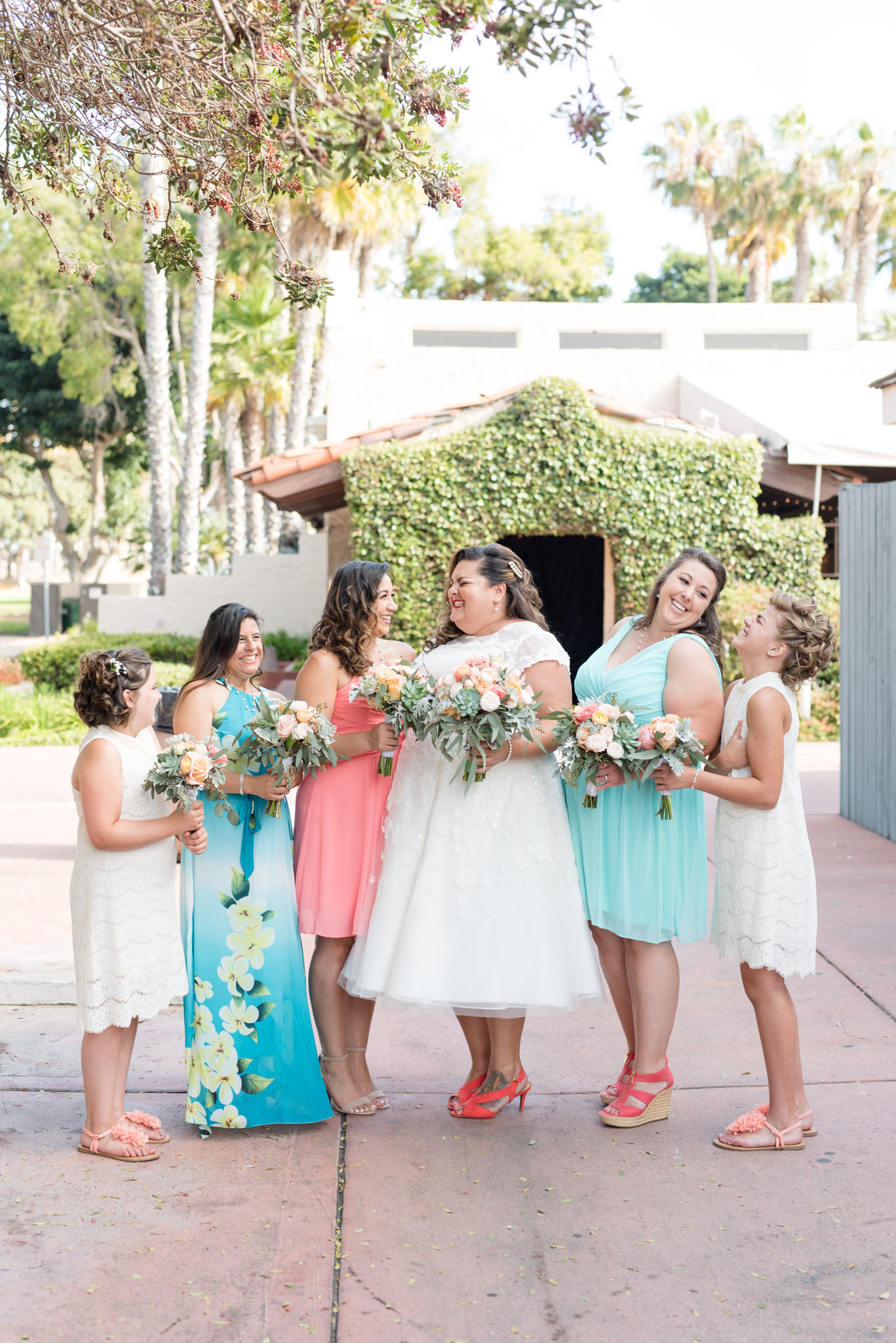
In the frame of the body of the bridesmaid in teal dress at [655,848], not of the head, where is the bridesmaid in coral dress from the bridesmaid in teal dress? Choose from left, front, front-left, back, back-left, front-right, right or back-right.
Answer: front-right

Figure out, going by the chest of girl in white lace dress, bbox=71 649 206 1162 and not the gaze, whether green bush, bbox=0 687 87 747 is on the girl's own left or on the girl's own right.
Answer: on the girl's own left

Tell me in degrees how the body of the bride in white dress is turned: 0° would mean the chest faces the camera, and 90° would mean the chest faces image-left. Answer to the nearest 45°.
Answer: approximately 45°

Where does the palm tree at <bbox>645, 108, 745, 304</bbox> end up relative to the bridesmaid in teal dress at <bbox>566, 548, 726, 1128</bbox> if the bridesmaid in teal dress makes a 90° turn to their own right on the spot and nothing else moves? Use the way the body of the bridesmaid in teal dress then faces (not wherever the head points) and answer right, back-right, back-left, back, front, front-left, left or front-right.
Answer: front-right

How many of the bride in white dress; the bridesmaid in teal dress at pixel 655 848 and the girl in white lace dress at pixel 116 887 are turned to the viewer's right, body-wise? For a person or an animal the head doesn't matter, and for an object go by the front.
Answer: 1

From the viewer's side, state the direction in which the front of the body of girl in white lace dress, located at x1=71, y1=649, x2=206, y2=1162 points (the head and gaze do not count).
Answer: to the viewer's right

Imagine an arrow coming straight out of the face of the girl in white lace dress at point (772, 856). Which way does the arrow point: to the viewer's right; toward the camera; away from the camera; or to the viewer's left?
to the viewer's left

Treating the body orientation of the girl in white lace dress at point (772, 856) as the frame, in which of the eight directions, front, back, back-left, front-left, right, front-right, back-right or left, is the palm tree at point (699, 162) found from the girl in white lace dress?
right

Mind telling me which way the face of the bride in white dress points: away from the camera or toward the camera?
toward the camera

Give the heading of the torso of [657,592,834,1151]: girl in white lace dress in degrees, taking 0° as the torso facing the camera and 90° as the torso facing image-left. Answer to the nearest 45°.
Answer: approximately 90°

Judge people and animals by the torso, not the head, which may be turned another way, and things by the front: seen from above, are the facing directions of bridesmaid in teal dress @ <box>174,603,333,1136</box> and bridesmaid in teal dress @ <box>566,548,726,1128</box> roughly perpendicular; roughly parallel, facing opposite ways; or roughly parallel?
roughly perpendicular

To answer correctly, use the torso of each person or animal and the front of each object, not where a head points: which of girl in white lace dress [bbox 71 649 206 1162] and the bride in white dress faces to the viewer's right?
the girl in white lace dress

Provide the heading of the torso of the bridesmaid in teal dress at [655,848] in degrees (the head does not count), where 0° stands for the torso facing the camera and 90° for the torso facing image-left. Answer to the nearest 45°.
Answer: approximately 45°

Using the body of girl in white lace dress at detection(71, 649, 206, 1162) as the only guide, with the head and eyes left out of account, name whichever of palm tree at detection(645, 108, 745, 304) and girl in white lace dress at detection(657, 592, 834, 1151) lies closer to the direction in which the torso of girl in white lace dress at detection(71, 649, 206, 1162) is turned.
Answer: the girl in white lace dress

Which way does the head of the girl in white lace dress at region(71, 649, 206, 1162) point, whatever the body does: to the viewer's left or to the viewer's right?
to the viewer's right

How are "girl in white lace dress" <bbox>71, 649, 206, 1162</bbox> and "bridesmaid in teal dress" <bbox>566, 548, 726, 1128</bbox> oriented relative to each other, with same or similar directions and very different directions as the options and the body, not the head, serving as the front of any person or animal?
very different directions

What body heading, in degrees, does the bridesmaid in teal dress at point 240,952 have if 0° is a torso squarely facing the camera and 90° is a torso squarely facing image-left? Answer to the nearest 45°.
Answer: approximately 315°
